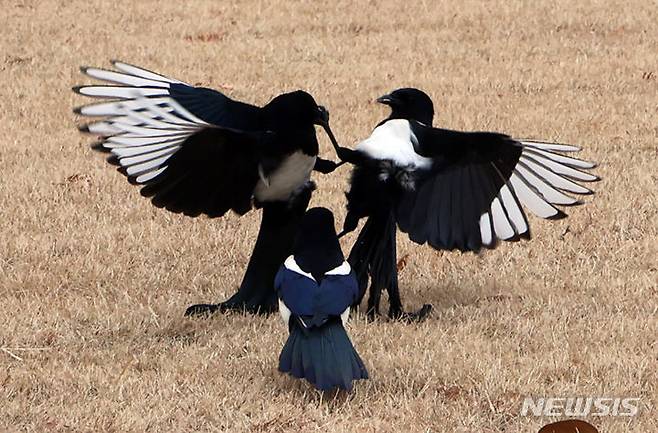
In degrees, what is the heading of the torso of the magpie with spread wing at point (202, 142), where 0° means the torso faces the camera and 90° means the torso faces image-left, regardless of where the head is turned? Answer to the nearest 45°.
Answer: approximately 270°

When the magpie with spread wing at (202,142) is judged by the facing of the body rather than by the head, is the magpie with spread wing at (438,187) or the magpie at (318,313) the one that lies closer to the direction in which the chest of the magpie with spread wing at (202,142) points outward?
the magpie with spread wing

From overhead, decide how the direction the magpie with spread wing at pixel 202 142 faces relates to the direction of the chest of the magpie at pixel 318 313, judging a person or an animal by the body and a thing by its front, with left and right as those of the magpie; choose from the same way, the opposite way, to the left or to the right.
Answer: to the right

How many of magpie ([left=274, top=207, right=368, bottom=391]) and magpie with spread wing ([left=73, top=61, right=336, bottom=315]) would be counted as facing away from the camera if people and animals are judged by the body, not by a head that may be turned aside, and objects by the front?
1

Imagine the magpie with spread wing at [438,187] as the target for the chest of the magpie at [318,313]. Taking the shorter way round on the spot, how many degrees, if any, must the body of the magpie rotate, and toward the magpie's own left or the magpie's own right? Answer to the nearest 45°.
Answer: approximately 45° to the magpie's own right

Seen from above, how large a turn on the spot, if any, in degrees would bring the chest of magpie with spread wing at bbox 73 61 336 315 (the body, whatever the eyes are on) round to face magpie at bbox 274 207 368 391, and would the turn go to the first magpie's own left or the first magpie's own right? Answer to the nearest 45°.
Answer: approximately 45° to the first magpie's own right

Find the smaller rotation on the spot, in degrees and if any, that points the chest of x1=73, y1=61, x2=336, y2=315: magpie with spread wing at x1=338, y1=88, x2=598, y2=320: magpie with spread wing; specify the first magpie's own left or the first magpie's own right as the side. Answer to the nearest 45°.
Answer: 0° — it already faces it

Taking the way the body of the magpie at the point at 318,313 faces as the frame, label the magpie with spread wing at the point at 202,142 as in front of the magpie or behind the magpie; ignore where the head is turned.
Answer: in front

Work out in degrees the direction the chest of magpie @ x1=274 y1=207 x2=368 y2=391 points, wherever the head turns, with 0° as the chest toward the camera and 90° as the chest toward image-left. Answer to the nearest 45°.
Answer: approximately 180°
